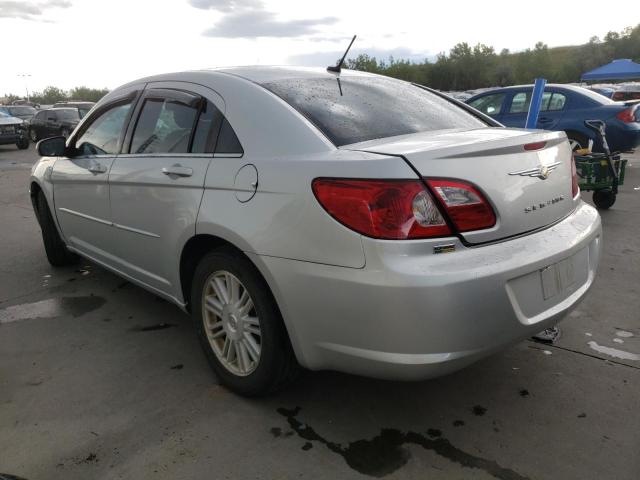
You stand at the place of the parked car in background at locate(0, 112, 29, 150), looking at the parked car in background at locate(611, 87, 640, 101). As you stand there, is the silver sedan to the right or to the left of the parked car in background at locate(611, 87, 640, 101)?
right

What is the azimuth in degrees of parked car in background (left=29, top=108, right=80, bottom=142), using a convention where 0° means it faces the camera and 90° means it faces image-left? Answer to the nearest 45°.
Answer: approximately 45°

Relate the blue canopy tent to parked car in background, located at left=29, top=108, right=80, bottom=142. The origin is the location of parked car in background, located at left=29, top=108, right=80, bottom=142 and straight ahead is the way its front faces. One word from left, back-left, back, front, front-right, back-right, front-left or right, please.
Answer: back-left

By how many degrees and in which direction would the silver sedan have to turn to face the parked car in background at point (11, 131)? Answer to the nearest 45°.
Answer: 0° — it already faces it

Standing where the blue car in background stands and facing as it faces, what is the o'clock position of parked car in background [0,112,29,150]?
The parked car in background is roughly at 11 o'clock from the blue car in background.

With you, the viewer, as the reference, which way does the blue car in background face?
facing away from the viewer and to the left of the viewer

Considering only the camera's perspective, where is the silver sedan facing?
facing away from the viewer and to the left of the viewer
